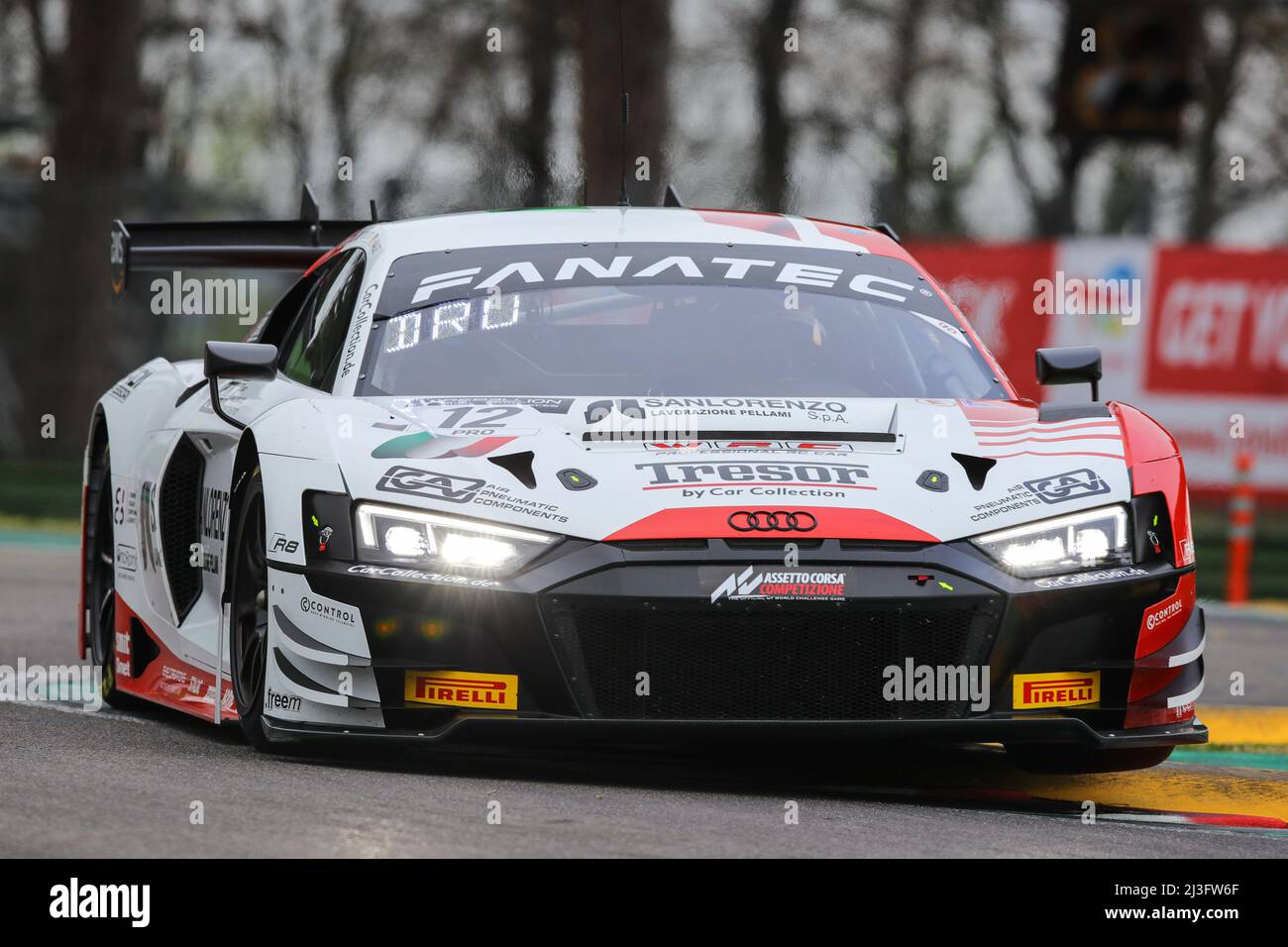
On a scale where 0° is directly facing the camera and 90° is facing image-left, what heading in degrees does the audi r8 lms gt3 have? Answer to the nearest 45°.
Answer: approximately 0°

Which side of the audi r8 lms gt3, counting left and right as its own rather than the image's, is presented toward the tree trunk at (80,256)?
back

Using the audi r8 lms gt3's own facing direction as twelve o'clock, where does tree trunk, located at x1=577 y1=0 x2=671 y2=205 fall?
The tree trunk is roughly at 6 o'clock from the audi r8 lms gt3.

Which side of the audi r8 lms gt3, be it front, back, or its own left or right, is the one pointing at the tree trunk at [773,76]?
back
